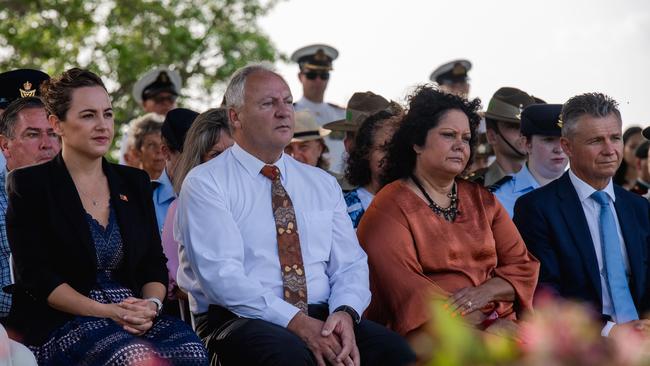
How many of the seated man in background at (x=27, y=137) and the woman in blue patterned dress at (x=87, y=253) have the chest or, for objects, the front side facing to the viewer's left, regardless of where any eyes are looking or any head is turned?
0

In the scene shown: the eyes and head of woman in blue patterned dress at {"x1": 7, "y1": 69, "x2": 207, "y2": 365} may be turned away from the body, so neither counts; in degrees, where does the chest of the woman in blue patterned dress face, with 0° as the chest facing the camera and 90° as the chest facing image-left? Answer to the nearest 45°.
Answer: approximately 315°

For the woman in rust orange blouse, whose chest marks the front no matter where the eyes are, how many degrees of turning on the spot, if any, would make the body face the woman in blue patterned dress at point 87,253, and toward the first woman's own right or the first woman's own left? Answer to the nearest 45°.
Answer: approximately 90° to the first woman's own right

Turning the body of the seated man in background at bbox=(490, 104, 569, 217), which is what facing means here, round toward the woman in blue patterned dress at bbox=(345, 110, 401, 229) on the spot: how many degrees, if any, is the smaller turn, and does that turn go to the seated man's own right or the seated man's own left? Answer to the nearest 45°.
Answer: approximately 90° to the seated man's own right

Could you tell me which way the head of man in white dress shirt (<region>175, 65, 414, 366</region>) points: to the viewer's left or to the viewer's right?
to the viewer's right

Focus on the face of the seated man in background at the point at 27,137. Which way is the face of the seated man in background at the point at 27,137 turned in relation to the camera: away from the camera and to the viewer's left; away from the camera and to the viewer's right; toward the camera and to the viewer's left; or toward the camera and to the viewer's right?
toward the camera and to the viewer's right

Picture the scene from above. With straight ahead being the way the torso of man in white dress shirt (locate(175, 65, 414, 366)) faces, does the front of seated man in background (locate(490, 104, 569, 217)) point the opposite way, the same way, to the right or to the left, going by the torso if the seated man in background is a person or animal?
the same way

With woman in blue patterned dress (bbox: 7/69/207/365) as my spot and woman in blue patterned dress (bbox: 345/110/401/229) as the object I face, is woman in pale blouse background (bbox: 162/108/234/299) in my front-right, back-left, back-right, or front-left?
front-left

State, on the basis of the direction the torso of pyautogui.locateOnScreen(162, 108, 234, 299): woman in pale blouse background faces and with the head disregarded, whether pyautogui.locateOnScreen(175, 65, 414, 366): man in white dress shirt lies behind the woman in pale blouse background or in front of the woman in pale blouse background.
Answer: in front

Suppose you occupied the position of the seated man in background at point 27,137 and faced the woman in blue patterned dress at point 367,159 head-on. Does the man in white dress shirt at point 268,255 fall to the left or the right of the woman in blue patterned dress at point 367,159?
right

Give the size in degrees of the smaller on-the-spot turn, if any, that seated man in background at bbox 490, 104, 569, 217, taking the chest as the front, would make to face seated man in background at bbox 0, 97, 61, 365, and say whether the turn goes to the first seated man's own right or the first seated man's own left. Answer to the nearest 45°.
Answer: approximately 90° to the first seated man's own right

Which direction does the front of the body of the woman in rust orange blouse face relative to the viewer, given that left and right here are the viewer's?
facing the viewer and to the right of the viewer

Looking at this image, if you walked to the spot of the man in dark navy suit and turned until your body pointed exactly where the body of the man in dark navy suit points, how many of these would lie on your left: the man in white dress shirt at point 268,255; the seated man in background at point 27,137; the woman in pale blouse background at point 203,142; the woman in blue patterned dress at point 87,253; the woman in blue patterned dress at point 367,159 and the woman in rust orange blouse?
0

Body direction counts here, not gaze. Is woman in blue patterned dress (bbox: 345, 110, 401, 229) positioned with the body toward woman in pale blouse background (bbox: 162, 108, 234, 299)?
no

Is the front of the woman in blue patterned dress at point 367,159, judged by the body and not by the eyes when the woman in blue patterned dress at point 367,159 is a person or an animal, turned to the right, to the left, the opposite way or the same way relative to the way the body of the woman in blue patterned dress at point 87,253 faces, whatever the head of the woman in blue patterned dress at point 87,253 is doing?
the same way

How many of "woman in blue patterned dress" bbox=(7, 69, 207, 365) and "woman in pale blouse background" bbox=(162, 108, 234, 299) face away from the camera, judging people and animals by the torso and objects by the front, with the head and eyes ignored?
0

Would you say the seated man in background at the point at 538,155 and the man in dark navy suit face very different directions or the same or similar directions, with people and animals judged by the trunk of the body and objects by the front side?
same or similar directions

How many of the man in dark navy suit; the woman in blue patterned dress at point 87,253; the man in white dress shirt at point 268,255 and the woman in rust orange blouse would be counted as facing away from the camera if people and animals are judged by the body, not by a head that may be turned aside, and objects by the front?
0

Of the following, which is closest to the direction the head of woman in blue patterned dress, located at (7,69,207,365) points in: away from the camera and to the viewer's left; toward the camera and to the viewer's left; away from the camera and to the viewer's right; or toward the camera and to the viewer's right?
toward the camera and to the viewer's right

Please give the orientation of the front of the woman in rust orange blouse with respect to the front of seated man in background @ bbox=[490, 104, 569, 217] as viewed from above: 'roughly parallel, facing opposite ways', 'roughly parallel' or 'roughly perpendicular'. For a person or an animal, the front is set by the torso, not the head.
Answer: roughly parallel

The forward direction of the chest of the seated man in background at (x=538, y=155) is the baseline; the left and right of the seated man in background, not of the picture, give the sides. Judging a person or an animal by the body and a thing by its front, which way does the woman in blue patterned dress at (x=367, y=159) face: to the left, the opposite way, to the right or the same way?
the same way

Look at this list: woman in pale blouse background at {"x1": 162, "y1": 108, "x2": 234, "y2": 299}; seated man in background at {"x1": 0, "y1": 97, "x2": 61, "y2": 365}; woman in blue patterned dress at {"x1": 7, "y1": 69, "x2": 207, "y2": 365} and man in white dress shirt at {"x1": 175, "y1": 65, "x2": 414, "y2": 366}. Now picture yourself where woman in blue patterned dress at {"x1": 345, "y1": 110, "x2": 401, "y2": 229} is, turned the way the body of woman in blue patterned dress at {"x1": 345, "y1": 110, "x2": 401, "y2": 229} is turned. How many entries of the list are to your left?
0
